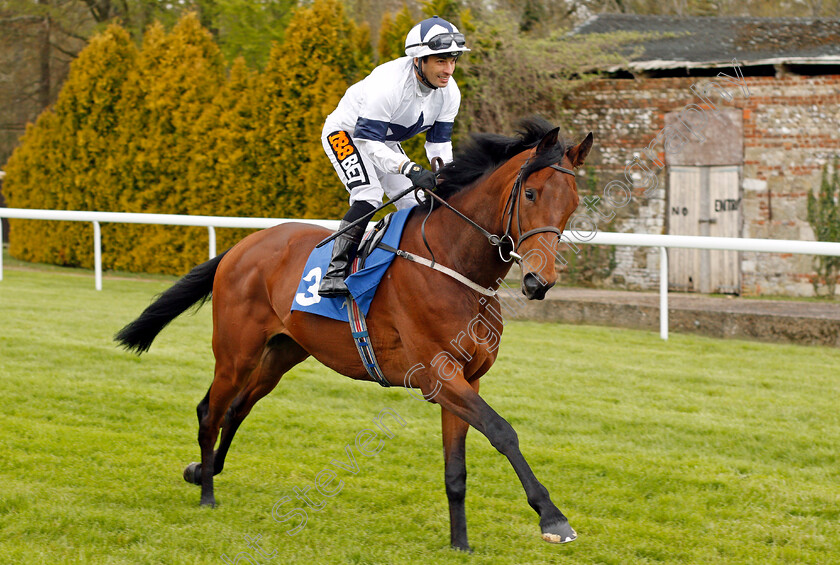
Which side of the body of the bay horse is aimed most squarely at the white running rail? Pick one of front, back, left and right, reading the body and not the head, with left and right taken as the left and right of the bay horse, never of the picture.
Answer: left

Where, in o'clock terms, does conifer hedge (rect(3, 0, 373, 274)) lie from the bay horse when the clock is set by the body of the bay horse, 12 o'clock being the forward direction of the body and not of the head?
The conifer hedge is roughly at 7 o'clock from the bay horse.

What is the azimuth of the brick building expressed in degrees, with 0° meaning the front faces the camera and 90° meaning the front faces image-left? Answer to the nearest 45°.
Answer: approximately 0°

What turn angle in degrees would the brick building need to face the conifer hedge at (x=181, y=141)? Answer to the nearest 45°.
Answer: approximately 90° to its right

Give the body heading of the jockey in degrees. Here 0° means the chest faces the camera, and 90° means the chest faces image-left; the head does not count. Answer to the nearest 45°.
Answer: approximately 315°

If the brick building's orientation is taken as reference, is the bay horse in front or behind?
in front

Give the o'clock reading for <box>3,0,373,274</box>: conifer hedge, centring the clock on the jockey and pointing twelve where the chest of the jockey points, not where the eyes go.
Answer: The conifer hedge is roughly at 7 o'clock from the jockey.

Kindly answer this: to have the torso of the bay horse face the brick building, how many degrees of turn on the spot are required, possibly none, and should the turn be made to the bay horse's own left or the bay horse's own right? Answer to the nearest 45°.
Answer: approximately 90° to the bay horse's own left

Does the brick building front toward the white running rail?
yes

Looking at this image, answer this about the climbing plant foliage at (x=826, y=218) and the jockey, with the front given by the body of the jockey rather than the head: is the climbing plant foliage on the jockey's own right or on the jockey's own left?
on the jockey's own left

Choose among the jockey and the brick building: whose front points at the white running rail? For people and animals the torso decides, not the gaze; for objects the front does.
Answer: the brick building
